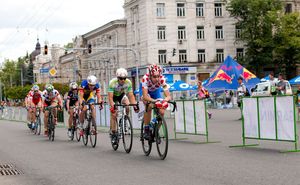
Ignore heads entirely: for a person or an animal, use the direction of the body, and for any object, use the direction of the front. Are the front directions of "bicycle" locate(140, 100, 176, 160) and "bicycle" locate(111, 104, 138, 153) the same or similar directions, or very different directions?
same or similar directions

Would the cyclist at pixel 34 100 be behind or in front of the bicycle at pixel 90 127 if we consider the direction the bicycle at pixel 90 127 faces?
behind

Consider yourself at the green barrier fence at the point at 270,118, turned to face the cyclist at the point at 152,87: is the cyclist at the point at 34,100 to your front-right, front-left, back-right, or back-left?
front-right

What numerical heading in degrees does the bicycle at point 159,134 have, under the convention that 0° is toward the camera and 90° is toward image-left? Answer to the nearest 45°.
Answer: approximately 315°

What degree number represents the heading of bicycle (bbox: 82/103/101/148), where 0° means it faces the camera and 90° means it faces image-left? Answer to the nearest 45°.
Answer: approximately 315°

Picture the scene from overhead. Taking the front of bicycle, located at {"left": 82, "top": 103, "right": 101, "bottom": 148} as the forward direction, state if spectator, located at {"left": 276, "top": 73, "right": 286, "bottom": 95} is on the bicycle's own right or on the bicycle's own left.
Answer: on the bicycle's own left

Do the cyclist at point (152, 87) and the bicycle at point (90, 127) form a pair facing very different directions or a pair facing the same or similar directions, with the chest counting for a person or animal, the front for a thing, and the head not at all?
same or similar directions

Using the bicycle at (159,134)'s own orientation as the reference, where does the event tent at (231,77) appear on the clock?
The event tent is roughly at 8 o'clock from the bicycle.

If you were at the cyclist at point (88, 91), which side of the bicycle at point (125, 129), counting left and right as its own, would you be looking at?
back

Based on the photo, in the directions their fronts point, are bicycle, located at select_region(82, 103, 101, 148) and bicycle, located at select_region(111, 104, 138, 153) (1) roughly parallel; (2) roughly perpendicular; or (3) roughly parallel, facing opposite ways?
roughly parallel

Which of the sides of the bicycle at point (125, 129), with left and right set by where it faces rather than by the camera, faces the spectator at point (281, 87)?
left

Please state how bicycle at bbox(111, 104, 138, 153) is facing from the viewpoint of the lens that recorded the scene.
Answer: facing the viewer and to the right of the viewer
